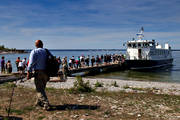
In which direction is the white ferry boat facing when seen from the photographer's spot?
facing the viewer and to the left of the viewer

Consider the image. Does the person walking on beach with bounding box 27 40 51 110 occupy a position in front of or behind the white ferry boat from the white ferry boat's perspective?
in front
